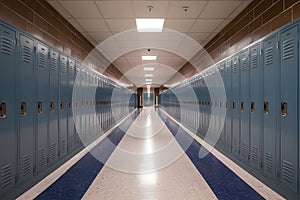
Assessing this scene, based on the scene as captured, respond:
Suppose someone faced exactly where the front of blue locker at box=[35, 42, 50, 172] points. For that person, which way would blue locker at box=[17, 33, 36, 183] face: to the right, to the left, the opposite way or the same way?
the same way

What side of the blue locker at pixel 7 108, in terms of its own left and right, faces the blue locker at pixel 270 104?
front

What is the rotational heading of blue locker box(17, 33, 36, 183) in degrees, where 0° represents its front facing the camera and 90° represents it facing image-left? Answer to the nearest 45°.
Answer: approximately 315°

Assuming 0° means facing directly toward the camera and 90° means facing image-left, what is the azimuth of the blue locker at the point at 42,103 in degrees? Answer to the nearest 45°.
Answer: approximately 315°

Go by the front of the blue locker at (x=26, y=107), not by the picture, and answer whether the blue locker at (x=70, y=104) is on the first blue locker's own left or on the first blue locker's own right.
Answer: on the first blue locker's own left

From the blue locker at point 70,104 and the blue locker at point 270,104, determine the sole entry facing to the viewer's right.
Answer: the blue locker at point 70,104

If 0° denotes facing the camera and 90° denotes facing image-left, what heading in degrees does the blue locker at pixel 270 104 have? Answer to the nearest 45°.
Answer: approximately 45°

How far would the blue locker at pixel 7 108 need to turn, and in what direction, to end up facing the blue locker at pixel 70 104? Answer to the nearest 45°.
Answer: approximately 90° to its left

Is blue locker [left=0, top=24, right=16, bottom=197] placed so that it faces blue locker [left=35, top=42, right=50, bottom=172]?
no

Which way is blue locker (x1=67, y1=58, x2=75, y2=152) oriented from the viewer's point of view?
to the viewer's right

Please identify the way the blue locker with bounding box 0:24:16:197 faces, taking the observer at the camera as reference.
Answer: facing the viewer and to the right of the viewer

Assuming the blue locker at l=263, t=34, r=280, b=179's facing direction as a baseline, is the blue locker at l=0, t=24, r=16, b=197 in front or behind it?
in front

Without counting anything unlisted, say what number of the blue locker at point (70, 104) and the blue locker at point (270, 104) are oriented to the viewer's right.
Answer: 1
